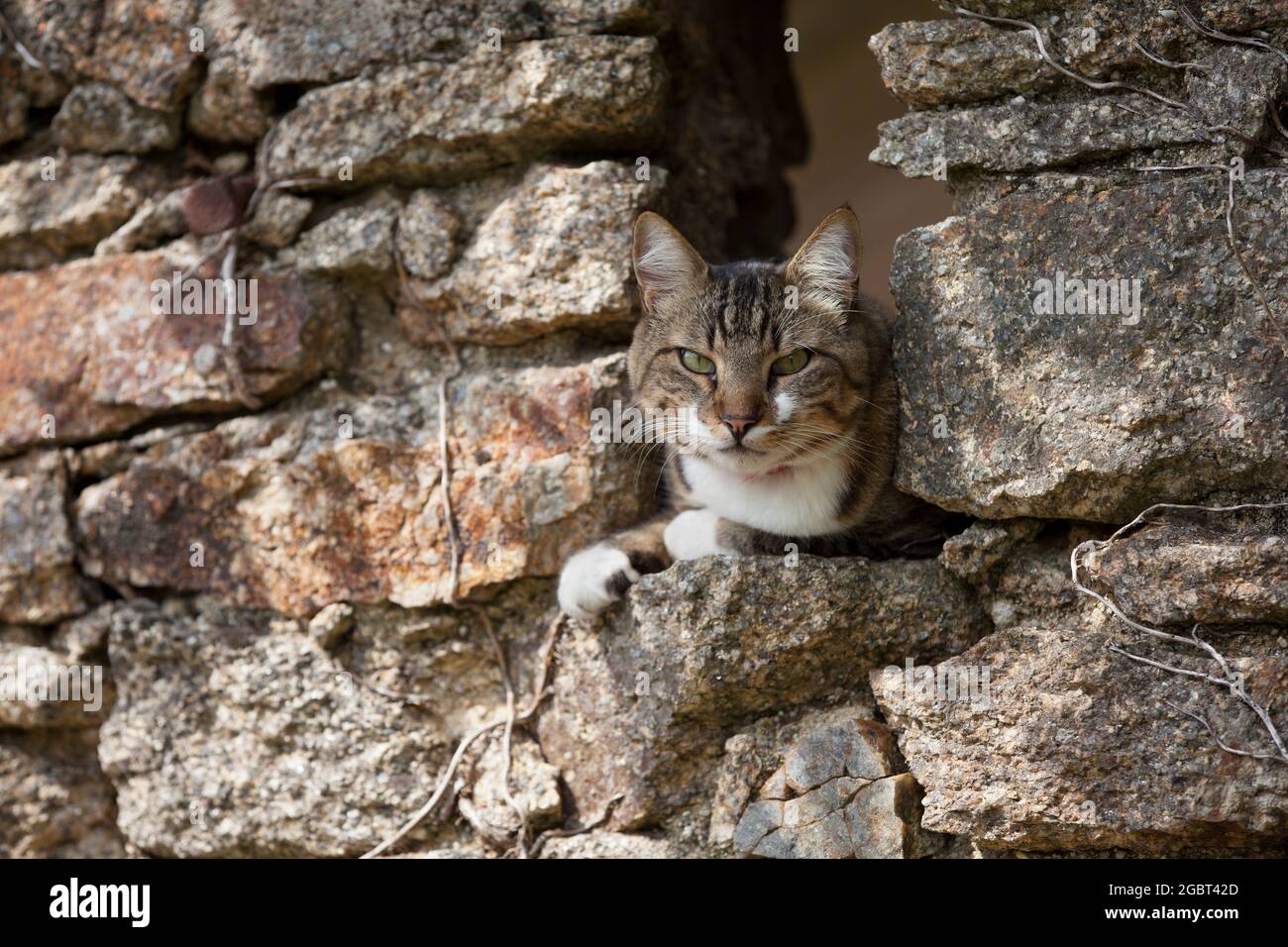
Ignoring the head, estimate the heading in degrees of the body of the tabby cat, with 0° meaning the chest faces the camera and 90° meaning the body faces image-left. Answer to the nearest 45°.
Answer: approximately 0°

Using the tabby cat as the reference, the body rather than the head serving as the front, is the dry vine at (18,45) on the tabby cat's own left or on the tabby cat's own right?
on the tabby cat's own right

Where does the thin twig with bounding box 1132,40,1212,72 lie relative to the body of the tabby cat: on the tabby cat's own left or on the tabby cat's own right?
on the tabby cat's own left

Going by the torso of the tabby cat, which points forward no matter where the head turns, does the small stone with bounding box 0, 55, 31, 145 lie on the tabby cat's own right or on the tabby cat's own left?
on the tabby cat's own right
